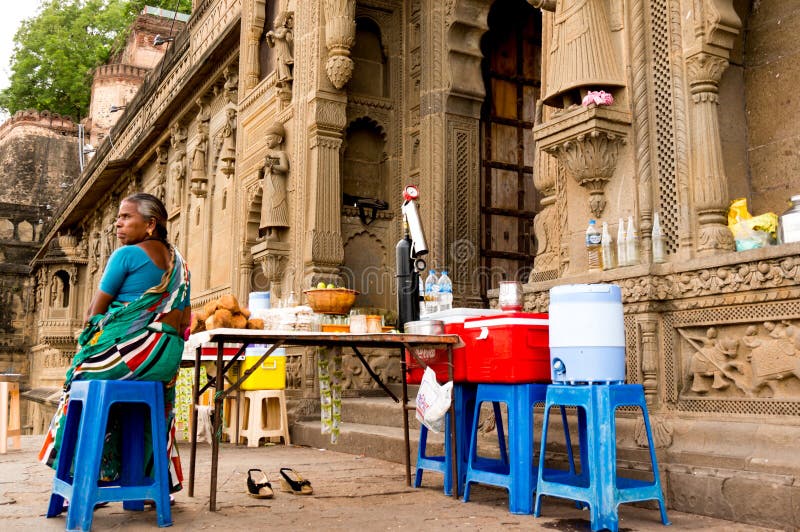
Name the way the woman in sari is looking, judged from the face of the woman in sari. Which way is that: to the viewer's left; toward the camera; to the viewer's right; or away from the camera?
to the viewer's left

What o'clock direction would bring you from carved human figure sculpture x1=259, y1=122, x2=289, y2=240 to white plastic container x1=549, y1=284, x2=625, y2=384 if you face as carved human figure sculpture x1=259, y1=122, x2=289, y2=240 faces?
The white plastic container is roughly at 10 o'clock from the carved human figure sculpture.

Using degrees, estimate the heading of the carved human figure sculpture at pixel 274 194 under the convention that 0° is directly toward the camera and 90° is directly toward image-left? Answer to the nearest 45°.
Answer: approximately 45°

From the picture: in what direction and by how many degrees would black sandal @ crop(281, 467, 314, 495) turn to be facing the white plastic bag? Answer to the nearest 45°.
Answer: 0° — it already faces it

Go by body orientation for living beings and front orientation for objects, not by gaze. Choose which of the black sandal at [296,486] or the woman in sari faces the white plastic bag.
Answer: the black sandal

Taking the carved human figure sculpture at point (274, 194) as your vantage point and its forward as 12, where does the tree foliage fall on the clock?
The tree foliage is roughly at 4 o'clock from the carved human figure sculpture.
